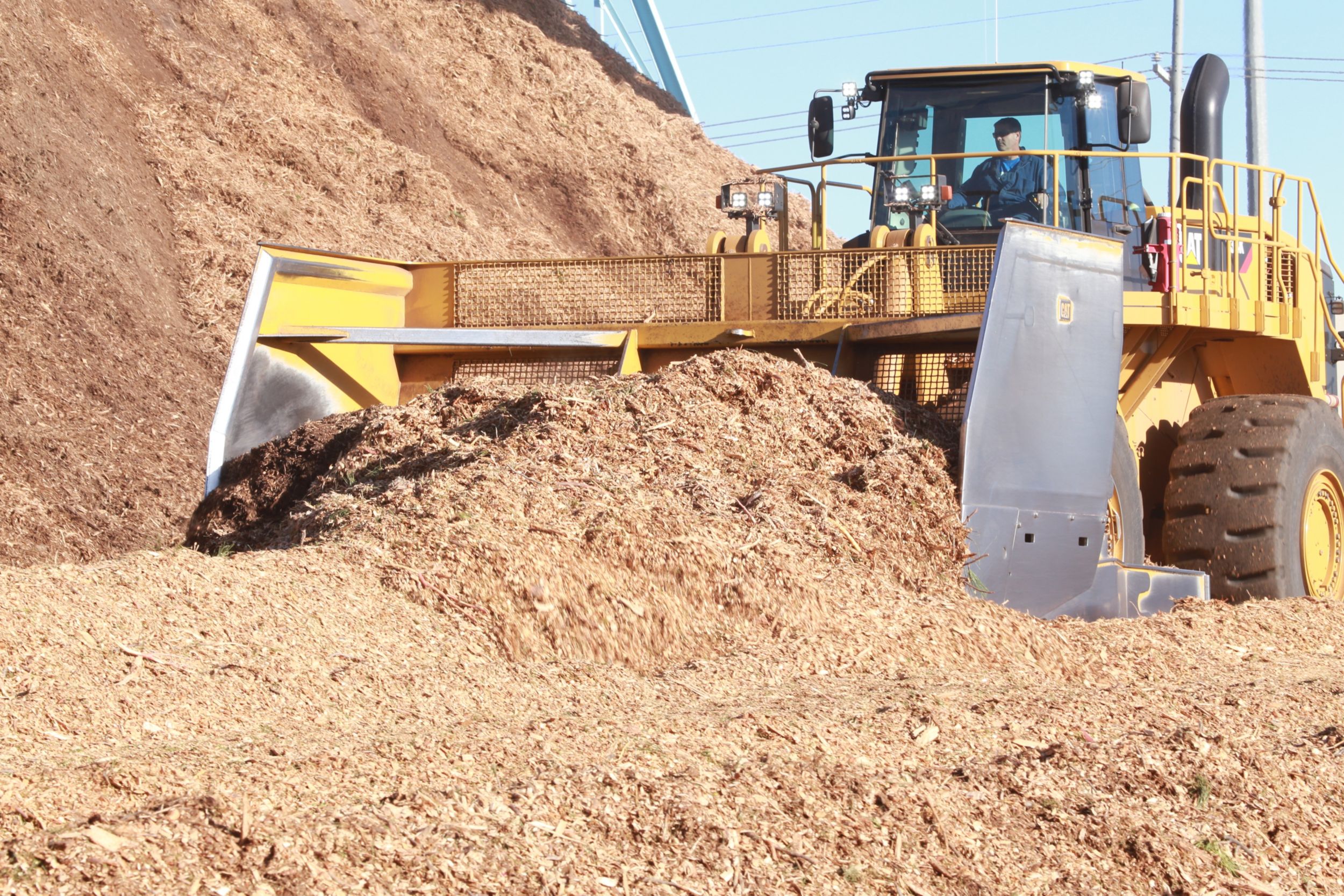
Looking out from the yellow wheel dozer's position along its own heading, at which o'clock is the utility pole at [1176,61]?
The utility pole is roughly at 5 o'clock from the yellow wheel dozer.

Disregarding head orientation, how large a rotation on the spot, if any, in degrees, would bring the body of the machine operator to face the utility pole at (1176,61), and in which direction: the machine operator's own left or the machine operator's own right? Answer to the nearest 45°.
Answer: approximately 135° to the machine operator's own right

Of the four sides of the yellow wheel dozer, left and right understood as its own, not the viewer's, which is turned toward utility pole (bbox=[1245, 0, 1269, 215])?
back

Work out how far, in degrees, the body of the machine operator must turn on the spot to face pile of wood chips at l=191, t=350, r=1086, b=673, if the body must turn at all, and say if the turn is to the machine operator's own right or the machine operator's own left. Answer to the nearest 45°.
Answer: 0° — they already face it

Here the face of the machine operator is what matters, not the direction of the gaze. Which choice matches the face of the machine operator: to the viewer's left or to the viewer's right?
to the viewer's left

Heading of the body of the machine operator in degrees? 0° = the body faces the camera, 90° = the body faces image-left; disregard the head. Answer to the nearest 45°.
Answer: approximately 45°
